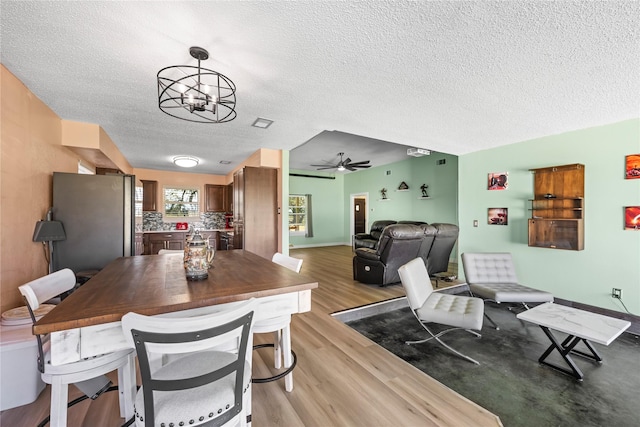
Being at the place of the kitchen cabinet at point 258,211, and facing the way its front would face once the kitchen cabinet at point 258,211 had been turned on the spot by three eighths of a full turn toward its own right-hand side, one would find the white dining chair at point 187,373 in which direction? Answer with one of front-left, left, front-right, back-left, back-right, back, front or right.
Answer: back-right

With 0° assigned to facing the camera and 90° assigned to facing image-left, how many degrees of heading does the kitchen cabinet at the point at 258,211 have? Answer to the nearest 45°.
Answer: approximately 90°

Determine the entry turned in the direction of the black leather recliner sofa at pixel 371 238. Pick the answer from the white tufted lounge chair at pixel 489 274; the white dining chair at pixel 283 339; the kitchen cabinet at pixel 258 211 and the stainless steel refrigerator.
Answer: the stainless steel refrigerator

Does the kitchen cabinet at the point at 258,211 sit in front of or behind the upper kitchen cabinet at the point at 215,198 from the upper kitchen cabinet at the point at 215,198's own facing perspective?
in front

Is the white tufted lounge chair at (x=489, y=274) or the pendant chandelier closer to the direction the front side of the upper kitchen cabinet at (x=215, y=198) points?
the pendant chandelier

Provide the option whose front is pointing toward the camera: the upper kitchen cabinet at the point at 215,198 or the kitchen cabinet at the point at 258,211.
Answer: the upper kitchen cabinet

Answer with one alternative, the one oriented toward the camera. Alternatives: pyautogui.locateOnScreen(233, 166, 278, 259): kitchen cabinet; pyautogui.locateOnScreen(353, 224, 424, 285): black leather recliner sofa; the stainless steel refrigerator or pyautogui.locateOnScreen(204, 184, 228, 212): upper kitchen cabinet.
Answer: the upper kitchen cabinet

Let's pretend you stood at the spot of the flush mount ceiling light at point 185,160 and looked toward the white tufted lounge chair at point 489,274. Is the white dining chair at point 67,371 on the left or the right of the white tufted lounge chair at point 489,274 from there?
right

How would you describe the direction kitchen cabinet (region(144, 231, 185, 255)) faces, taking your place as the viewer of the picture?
facing the viewer

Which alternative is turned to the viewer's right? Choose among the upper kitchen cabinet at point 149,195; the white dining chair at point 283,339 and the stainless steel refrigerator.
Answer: the stainless steel refrigerator

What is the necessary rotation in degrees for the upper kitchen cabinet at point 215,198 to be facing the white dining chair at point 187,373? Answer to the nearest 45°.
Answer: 0° — it already faces it

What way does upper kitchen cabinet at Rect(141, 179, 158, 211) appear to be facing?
toward the camera

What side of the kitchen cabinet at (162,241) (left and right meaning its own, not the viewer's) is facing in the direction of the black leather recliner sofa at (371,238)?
left

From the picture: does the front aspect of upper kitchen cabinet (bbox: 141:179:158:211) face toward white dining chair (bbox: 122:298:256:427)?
yes

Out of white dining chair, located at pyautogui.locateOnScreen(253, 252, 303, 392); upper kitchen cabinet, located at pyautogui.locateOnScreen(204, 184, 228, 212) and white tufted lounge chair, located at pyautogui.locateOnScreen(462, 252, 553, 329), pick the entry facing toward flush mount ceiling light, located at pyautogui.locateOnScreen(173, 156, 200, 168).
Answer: the upper kitchen cabinet

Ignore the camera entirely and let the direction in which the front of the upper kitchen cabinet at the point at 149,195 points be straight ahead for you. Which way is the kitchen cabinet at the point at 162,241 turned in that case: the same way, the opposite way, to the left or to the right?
the same way

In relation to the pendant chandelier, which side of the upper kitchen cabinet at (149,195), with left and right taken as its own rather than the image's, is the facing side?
front

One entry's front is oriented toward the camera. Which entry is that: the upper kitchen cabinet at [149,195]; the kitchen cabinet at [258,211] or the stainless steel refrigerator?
the upper kitchen cabinet

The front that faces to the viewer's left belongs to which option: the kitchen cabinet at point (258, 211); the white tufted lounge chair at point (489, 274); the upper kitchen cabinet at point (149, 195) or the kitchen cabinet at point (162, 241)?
the kitchen cabinet at point (258, 211)

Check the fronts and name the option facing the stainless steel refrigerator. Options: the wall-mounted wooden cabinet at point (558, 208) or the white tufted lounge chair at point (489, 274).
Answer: the wall-mounted wooden cabinet
